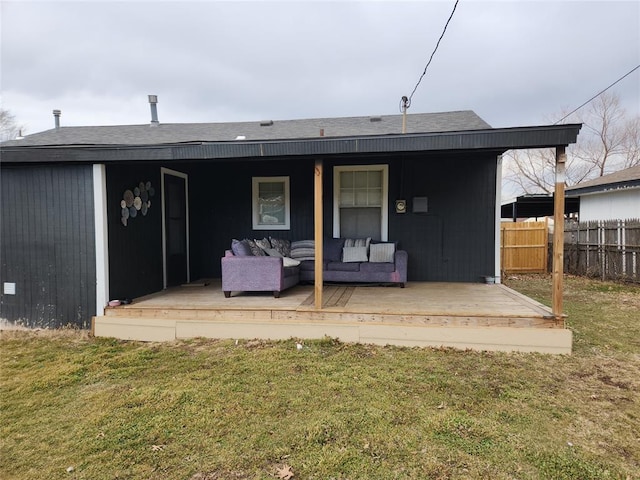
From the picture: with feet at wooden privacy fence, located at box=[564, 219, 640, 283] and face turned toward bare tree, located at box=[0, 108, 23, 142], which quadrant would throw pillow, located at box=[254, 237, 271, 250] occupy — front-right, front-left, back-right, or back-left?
front-left

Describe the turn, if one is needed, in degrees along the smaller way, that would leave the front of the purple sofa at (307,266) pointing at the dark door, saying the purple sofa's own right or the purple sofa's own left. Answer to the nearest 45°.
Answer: approximately 90° to the purple sofa's own right

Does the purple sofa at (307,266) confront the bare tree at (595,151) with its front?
no

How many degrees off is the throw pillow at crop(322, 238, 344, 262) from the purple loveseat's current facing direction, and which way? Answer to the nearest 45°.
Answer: approximately 45° to its left

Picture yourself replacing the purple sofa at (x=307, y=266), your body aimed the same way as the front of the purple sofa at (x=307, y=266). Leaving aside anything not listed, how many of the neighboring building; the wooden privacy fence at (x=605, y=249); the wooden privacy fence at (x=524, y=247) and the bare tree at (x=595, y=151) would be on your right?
0

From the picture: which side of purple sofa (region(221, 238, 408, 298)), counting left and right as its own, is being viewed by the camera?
front

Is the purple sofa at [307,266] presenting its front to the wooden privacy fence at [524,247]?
no
